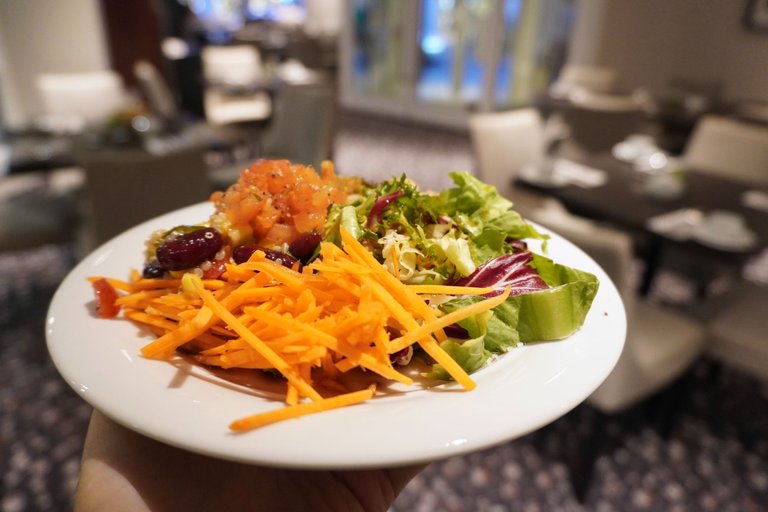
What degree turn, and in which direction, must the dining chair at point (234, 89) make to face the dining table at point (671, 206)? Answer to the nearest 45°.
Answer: approximately 45° to its left

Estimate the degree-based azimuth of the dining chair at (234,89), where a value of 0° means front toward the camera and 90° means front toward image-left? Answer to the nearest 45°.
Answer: approximately 0°

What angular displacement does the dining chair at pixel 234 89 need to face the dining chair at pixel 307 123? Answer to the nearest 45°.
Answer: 0° — it already faces it

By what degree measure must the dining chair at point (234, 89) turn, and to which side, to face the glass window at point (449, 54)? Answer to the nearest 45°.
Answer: approximately 135° to its left

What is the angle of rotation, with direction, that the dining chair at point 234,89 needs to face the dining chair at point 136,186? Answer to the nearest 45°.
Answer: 0° — it already faces it

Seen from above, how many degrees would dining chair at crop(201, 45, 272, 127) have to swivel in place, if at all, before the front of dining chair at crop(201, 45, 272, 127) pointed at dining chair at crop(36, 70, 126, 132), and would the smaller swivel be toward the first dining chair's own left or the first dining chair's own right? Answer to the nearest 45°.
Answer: approximately 45° to the first dining chair's own right

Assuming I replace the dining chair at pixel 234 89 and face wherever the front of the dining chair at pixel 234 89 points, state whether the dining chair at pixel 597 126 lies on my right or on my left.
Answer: on my left

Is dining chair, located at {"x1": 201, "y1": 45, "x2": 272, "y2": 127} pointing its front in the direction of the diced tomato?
yes
